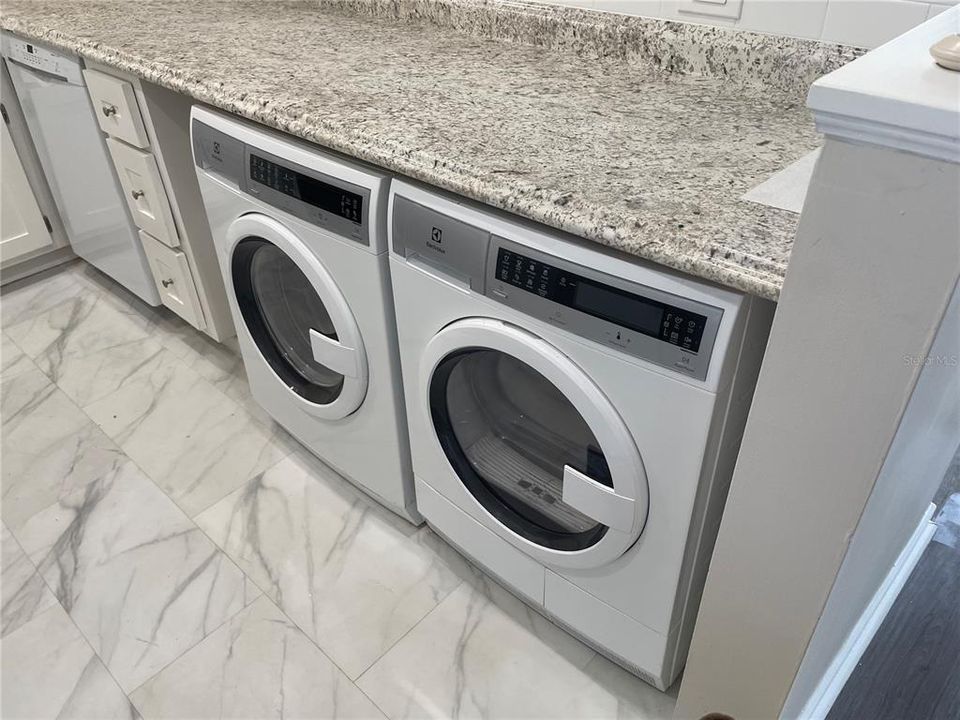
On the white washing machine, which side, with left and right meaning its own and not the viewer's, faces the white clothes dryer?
left

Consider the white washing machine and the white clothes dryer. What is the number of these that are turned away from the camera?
0

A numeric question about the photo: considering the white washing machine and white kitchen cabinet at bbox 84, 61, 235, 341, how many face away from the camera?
0

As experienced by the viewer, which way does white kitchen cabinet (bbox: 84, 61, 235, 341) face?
facing the viewer and to the left of the viewer

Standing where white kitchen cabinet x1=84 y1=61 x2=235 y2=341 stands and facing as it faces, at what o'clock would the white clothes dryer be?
The white clothes dryer is roughly at 10 o'clock from the white kitchen cabinet.

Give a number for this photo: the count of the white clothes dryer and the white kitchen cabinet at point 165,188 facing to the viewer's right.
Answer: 0

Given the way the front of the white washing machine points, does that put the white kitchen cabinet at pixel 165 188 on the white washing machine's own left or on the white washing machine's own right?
on the white washing machine's own right
